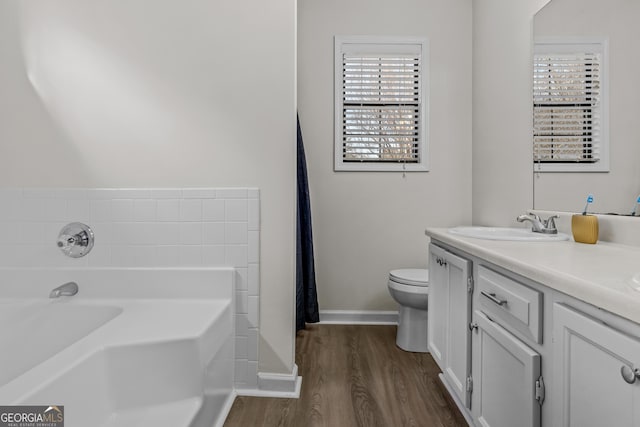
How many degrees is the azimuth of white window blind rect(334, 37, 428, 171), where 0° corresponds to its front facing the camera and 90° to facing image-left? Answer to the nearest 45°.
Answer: approximately 0°

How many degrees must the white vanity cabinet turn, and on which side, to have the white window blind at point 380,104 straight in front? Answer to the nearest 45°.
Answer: approximately 90° to its right

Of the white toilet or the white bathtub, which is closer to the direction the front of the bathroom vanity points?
the white bathtub

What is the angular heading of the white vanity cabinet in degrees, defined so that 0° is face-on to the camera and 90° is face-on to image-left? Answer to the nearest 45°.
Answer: approximately 45°

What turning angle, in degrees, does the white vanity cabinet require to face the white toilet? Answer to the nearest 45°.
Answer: approximately 90° to its right

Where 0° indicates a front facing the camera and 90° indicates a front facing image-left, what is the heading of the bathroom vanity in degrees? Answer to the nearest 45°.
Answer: approximately 45°

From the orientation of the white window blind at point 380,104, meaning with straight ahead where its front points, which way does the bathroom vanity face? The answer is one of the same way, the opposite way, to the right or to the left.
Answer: to the right

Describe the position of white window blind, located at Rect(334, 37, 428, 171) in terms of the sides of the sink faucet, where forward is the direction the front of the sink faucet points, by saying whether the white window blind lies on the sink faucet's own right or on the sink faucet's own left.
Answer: on the sink faucet's own right

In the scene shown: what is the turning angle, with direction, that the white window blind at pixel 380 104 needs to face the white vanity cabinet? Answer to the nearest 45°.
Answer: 0° — it already faces it

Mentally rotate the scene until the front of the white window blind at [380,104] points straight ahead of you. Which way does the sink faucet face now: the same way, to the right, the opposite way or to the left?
to the right
